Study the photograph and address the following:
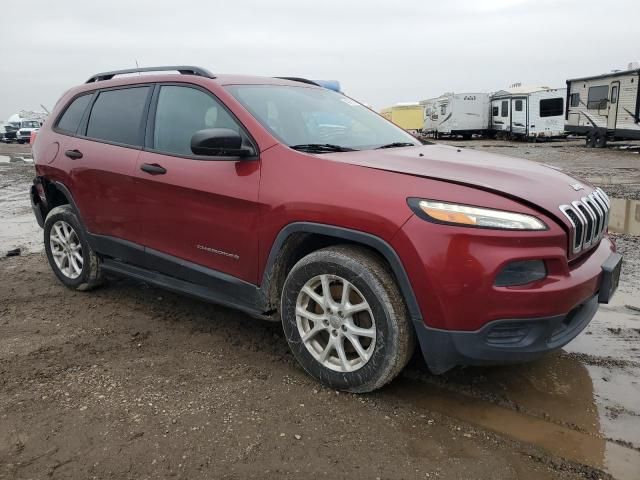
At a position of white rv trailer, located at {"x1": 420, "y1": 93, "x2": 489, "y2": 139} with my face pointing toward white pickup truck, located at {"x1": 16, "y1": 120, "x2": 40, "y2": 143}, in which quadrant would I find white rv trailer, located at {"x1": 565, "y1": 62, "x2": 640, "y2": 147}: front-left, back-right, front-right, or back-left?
back-left

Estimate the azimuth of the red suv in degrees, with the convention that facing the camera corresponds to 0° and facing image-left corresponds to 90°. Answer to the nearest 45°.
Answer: approximately 315°

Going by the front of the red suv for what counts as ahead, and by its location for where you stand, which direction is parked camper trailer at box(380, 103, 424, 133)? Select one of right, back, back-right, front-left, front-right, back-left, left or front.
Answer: back-left

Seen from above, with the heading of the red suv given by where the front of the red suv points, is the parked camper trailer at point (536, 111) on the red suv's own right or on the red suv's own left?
on the red suv's own left

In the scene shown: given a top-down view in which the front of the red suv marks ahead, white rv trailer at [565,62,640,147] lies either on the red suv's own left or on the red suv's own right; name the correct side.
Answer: on the red suv's own left

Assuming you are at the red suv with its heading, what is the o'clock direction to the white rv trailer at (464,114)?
The white rv trailer is roughly at 8 o'clock from the red suv.

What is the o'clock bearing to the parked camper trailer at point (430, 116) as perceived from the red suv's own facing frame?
The parked camper trailer is roughly at 8 o'clock from the red suv.

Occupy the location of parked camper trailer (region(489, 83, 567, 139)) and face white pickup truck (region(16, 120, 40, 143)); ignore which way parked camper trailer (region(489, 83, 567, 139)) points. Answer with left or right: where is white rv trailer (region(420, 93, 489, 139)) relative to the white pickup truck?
right

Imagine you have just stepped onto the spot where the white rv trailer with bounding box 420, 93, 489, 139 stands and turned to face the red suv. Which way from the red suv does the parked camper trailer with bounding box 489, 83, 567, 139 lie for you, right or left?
left
